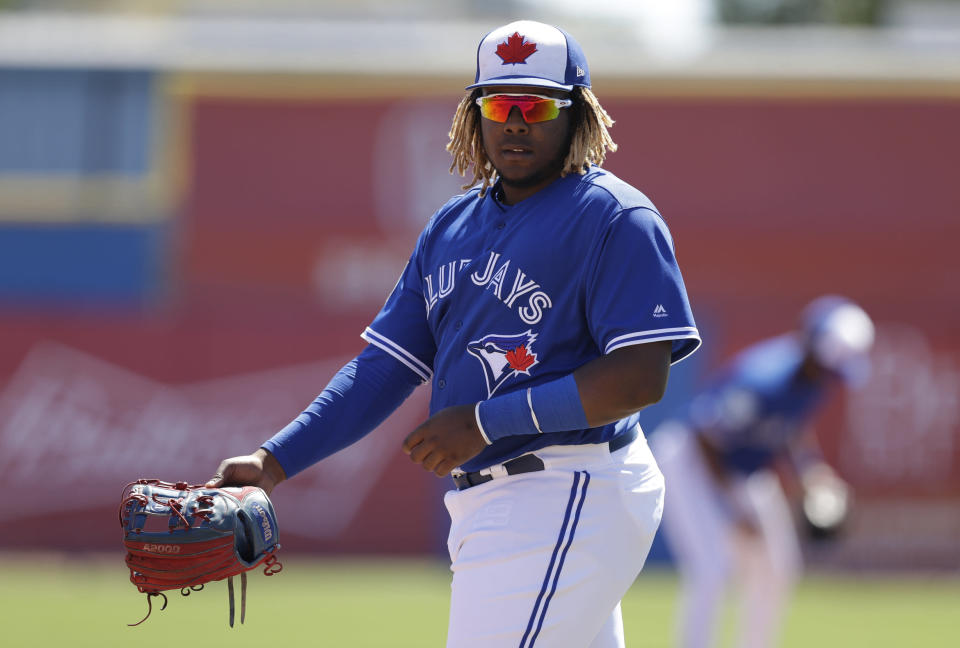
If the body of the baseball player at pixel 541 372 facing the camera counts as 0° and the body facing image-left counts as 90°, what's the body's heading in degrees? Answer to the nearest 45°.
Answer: approximately 45°

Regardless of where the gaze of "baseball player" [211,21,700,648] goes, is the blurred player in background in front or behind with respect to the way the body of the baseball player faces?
behind
